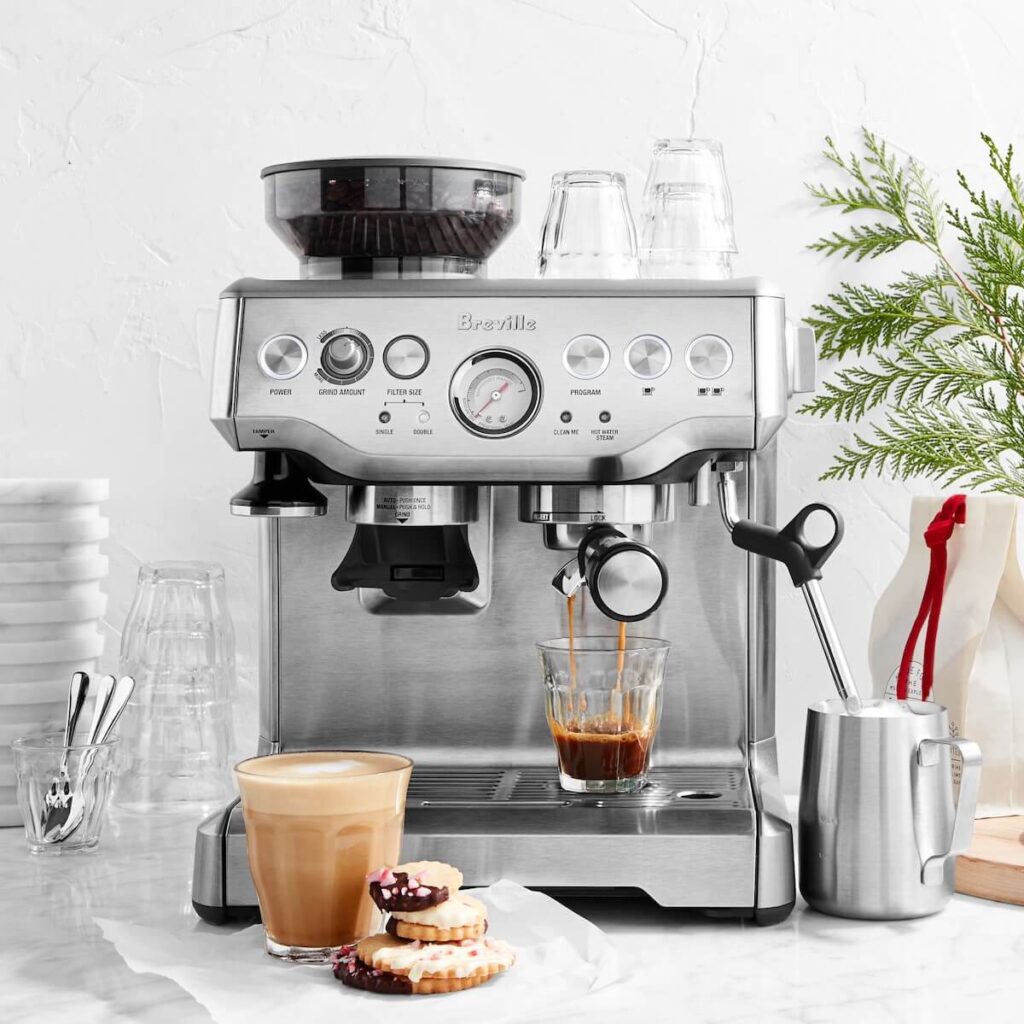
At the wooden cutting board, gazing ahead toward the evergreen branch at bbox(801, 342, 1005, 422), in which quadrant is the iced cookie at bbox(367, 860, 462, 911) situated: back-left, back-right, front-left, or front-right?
back-left

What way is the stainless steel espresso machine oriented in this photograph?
toward the camera
